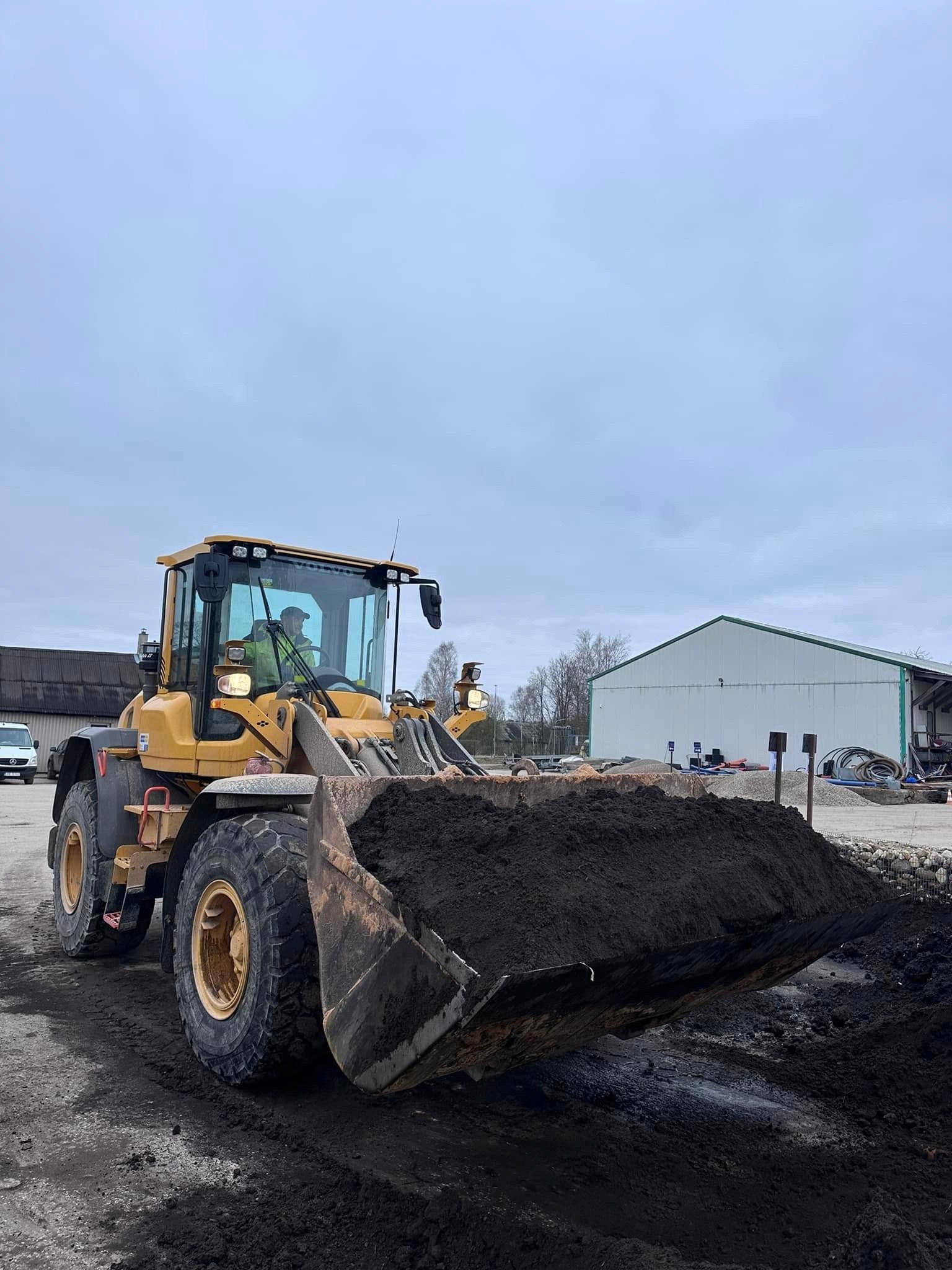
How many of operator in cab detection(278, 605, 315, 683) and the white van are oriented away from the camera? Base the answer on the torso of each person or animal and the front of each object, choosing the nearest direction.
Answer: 0

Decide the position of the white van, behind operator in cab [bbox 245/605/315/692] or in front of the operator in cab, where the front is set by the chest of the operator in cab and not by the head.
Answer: behind

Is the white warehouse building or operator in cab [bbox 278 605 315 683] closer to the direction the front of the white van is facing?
the operator in cab

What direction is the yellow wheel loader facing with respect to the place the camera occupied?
facing the viewer and to the right of the viewer

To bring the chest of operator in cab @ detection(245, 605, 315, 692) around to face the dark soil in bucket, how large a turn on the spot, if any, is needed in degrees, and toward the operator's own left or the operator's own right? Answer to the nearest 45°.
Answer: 0° — they already face it

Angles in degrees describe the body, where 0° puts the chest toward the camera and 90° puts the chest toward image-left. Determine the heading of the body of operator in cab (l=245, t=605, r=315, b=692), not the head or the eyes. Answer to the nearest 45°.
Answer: approximately 315°

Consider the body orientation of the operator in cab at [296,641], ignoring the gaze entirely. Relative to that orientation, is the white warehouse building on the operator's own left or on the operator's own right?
on the operator's own left

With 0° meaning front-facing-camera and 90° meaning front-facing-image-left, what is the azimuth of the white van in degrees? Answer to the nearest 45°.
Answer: approximately 0°

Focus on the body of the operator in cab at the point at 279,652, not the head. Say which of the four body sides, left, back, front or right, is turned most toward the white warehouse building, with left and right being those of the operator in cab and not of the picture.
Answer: left

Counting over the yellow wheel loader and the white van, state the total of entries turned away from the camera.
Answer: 0

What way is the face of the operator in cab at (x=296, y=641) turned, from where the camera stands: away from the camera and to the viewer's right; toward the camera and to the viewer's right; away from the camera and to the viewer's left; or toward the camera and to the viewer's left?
toward the camera and to the viewer's right
